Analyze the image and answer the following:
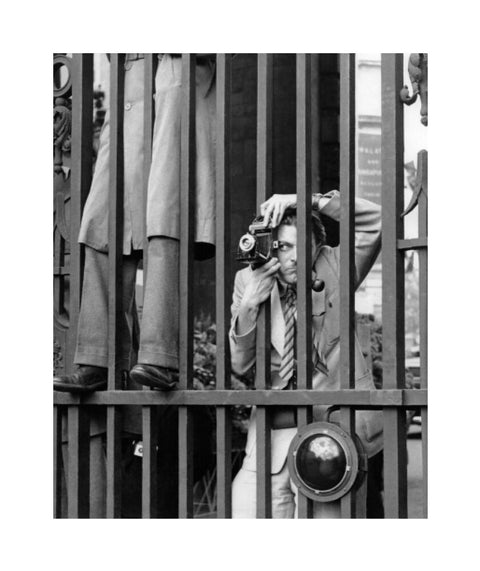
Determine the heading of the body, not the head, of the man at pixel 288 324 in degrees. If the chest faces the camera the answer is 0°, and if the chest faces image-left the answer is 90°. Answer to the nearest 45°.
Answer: approximately 45°
